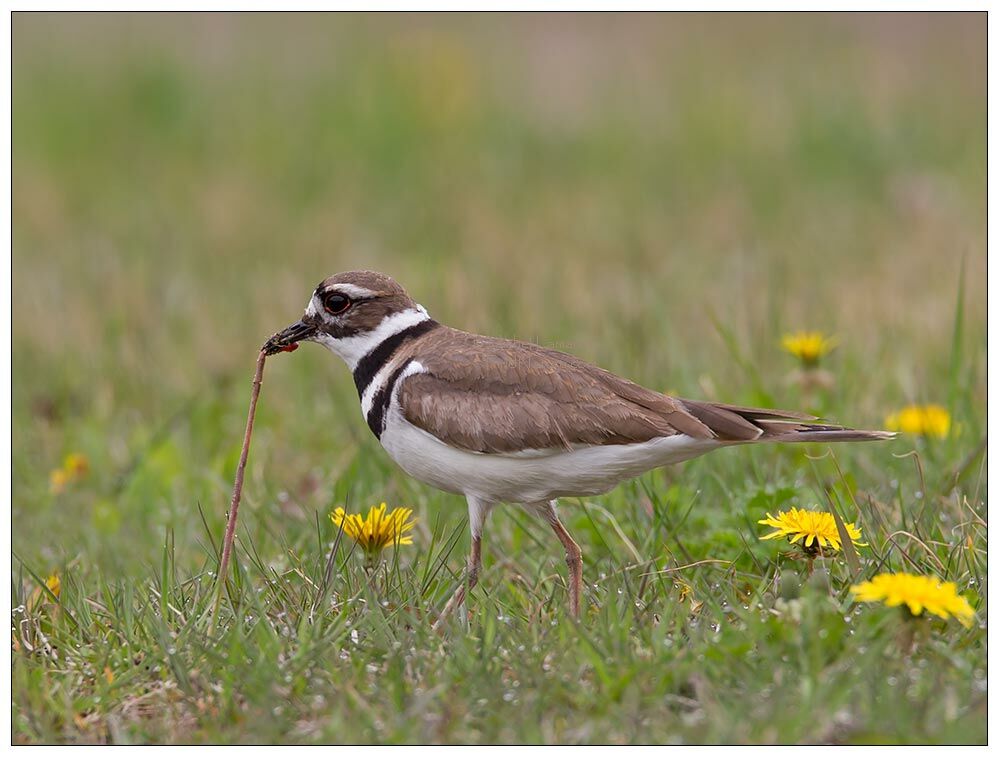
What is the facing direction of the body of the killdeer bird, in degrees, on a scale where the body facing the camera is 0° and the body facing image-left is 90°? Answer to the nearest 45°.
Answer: approximately 90°

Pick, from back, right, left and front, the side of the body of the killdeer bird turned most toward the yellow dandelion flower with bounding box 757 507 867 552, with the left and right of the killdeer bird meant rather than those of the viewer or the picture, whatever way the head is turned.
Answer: back

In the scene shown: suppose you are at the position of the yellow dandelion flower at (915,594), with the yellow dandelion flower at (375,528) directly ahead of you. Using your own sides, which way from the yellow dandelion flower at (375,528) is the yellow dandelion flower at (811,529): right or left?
right

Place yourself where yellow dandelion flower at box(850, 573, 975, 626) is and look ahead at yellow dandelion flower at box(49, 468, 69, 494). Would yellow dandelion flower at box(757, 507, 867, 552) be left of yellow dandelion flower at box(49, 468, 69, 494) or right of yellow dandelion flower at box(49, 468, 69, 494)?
right

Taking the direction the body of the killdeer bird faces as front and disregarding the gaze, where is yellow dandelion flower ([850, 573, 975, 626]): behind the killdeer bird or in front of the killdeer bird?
behind
